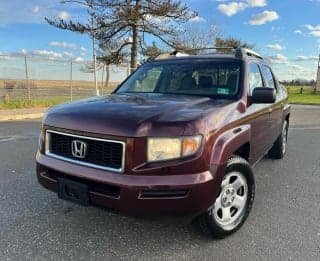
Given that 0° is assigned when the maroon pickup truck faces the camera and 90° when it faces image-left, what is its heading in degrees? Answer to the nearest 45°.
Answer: approximately 45°
